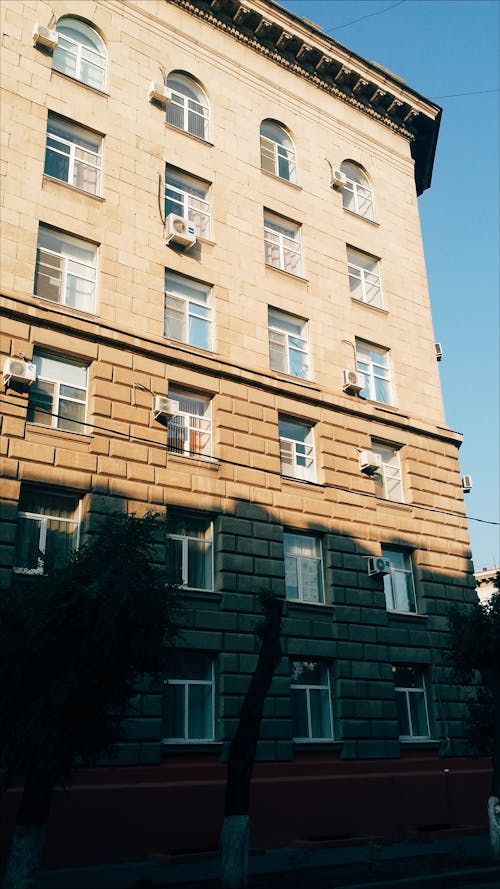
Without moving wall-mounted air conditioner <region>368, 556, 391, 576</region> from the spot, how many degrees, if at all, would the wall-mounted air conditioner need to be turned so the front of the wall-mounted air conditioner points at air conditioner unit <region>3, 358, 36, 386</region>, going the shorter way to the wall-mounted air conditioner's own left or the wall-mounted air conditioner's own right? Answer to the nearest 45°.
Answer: approximately 90° to the wall-mounted air conditioner's own right

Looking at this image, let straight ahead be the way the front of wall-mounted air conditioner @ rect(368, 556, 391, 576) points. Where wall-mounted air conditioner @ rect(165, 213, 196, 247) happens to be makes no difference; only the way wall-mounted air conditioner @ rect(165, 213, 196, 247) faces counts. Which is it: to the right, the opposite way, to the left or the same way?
the same way

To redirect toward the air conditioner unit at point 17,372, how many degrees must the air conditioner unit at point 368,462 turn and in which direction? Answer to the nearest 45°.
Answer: approximately 90° to its right

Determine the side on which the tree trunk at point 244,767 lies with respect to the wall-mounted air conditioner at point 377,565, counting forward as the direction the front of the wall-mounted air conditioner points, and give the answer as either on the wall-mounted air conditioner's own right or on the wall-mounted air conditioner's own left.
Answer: on the wall-mounted air conditioner's own right

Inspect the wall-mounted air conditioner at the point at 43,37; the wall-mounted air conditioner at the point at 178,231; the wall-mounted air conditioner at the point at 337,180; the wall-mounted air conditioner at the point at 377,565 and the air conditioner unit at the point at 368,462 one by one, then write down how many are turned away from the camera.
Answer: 0

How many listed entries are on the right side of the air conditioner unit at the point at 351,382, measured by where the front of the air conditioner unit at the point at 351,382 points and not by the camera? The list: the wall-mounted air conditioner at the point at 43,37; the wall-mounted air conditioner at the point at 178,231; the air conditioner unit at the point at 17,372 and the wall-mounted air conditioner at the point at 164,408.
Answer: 4

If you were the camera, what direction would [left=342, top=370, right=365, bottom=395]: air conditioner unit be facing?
facing the viewer and to the right of the viewer

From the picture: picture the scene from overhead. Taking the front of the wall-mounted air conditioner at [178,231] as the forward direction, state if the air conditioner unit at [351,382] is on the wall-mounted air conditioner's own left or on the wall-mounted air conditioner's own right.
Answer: on the wall-mounted air conditioner's own left

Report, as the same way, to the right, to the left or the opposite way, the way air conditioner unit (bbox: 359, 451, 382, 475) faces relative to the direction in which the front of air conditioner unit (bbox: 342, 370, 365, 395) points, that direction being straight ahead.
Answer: the same way

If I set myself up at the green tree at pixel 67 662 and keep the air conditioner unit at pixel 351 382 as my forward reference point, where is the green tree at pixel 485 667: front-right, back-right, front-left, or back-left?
front-right

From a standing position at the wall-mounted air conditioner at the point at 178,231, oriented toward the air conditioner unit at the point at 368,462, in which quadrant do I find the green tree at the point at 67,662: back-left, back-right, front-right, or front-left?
back-right

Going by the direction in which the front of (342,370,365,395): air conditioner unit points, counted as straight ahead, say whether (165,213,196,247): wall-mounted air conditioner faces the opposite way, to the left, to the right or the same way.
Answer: the same way

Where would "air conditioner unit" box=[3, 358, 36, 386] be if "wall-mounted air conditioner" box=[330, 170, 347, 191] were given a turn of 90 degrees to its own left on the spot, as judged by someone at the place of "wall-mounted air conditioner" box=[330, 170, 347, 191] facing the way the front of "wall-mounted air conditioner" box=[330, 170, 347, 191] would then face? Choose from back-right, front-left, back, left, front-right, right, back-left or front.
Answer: back

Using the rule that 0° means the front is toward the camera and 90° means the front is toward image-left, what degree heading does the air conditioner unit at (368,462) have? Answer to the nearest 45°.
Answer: approximately 315°
